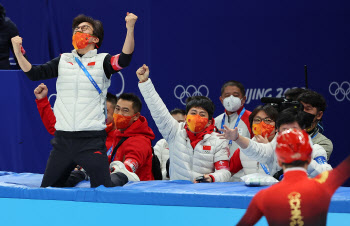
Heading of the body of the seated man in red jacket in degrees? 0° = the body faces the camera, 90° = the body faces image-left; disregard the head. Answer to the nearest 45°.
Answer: approximately 45°

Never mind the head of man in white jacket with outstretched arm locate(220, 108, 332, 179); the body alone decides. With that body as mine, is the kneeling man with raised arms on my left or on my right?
on my right

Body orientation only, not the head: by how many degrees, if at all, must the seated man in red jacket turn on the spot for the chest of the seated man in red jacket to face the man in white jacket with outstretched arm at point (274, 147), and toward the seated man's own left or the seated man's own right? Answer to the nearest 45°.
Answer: approximately 90° to the seated man's own left

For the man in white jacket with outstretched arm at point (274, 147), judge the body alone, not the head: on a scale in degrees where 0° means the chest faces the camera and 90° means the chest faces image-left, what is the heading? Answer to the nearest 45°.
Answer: approximately 0°

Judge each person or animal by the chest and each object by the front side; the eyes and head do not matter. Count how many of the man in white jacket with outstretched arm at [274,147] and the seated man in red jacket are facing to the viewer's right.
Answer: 0

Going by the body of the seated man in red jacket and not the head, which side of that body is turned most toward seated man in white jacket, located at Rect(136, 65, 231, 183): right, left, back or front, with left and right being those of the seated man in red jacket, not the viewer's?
left
